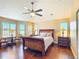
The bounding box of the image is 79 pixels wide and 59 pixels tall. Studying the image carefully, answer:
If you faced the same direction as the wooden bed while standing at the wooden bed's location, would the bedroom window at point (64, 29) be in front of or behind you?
behind

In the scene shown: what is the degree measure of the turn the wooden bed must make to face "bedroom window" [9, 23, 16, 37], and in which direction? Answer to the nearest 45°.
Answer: approximately 90° to its right

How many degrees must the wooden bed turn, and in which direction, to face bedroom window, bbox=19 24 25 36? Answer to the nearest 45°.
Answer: approximately 135° to its right

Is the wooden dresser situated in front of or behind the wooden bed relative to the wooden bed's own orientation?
behind

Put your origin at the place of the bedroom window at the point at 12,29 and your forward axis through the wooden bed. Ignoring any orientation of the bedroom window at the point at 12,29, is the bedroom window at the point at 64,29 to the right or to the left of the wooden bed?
left

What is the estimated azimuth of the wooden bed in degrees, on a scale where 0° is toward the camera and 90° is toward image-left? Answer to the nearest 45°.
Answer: approximately 45°

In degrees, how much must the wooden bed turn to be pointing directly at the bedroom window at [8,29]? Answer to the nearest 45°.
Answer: approximately 90° to its right
